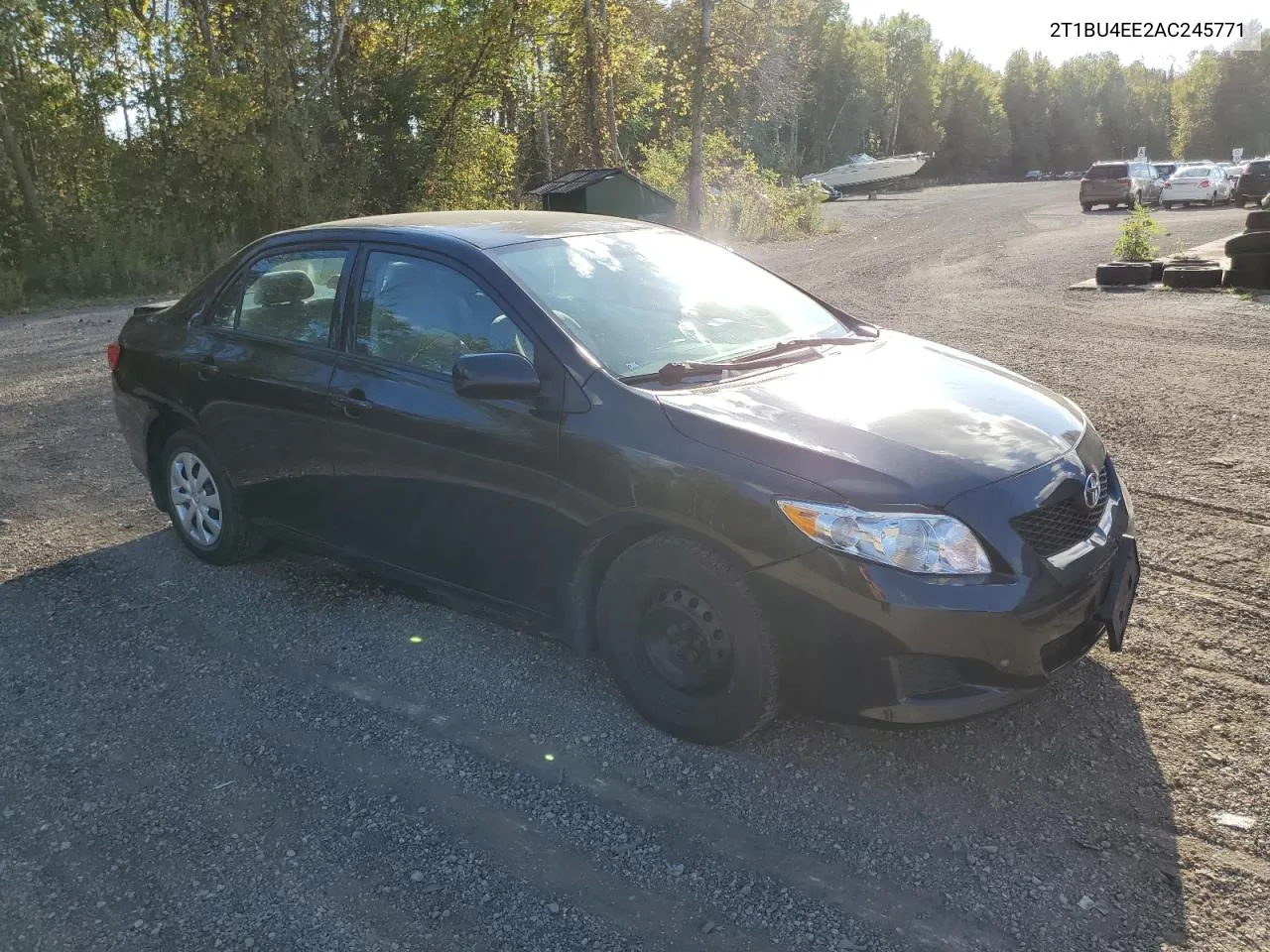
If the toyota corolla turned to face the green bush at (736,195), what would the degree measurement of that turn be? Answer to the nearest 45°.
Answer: approximately 135° to its left

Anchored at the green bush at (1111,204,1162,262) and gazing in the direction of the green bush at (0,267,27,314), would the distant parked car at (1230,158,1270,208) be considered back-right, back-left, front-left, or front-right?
back-right

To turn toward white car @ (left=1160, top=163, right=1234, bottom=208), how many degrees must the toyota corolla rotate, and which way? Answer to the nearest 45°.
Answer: approximately 90° to its left

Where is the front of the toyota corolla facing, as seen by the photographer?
facing the viewer and to the right of the viewer

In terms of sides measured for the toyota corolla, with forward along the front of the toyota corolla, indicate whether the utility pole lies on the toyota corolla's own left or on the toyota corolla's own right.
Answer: on the toyota corolla's own left

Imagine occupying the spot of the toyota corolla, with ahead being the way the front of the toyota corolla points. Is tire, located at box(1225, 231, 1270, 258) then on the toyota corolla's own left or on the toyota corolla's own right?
on the toyota corolla's own left

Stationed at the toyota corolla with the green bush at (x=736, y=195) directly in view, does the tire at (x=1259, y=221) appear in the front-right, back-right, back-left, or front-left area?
front-right

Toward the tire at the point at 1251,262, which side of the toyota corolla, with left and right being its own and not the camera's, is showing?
left

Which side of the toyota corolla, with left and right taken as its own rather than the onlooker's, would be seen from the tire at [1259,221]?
left
